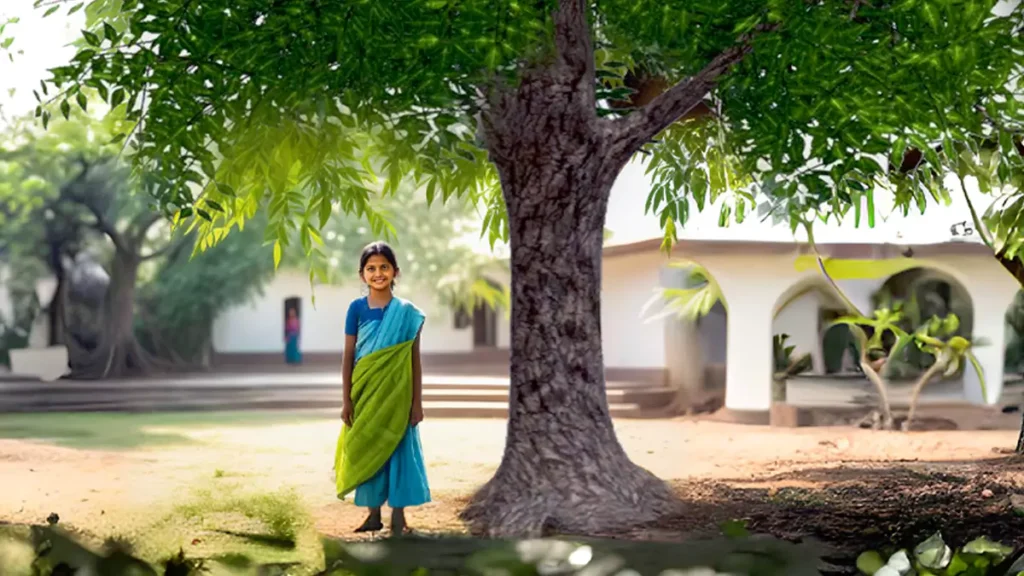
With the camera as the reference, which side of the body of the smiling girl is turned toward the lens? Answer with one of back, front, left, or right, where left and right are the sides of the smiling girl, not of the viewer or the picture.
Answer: front

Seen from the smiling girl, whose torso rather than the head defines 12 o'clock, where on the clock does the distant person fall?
The distant person is roughly at 6 o'clock from the smiling girl.

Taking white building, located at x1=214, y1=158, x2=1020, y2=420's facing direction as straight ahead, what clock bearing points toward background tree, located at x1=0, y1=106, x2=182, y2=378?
The background tree is roughly at 4 o'clock from the white building.

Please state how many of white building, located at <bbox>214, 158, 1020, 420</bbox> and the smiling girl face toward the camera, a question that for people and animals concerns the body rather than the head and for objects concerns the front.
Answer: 2

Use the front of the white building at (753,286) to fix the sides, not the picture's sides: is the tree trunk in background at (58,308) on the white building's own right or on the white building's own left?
on the white building's own right

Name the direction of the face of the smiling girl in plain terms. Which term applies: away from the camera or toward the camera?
toward the camera

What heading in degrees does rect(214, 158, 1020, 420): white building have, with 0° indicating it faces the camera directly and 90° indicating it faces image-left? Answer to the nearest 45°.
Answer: approximately 0°

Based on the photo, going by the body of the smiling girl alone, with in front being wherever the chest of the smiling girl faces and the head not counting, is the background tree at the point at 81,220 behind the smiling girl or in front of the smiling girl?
behind

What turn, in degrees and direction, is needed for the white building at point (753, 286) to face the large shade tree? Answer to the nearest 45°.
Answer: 0° — it already faces it

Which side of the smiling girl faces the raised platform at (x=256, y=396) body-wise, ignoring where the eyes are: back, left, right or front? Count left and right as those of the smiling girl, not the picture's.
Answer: back

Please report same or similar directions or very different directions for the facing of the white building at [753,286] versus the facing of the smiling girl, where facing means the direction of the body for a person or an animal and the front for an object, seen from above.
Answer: same or similar directions
